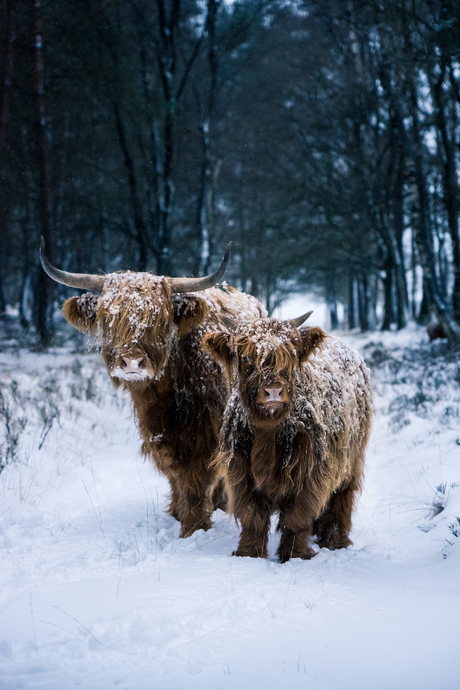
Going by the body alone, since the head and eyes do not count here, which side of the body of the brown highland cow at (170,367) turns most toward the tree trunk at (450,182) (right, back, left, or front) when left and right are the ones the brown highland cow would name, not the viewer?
back

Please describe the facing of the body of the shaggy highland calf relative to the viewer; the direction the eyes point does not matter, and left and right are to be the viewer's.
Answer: facing the viewer and to the left of the viewer

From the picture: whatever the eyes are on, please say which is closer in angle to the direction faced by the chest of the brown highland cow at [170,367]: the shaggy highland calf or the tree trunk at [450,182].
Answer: the shaggy highland calf

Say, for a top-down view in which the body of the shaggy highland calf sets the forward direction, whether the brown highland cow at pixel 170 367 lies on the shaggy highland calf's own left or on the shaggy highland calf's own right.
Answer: on the shaggy highland calf's own right

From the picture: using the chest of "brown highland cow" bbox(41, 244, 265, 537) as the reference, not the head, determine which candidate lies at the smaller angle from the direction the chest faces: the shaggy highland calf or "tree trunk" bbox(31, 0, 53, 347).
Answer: the shaggy highland calf

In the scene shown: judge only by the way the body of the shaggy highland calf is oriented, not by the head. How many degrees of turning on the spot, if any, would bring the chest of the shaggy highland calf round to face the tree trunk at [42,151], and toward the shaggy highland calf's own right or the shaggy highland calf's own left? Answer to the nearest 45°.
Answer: approximately 90° to the shaggy highland calf's own right

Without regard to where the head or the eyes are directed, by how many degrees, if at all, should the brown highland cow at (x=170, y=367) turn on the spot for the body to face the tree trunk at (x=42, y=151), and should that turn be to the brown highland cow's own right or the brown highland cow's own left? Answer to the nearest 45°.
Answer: approximately 135° to the brown highland cow's own right

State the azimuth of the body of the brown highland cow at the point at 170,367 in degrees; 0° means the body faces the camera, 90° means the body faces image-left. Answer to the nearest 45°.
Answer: approximately 45°

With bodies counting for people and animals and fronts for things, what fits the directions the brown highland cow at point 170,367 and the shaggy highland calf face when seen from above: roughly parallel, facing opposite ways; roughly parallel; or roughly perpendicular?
roughly parallel

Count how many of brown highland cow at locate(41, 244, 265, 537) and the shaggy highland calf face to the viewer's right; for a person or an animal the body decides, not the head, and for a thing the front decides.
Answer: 0

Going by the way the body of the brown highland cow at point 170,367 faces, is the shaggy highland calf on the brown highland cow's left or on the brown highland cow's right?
on the brown highland cow's left
